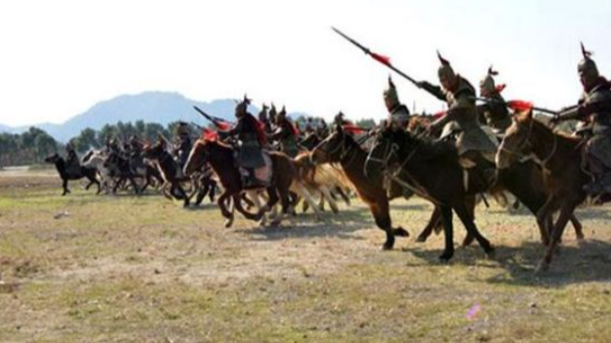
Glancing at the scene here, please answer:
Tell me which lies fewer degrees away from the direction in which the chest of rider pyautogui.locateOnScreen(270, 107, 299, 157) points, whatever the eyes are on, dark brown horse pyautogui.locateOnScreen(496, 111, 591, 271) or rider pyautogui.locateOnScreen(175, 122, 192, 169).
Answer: the rider

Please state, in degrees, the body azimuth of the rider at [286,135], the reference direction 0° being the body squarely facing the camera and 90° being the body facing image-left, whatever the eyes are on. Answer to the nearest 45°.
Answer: approximately 90°

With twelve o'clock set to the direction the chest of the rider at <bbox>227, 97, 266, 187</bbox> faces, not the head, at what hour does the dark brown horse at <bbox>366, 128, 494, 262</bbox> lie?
The dark brown horse is roughly at 8 o'clock from the rider.

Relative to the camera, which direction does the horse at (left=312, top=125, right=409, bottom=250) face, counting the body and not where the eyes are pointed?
to the viewer's left

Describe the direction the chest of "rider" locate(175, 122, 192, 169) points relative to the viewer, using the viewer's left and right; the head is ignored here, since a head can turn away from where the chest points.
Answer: facing to the left of the viewer

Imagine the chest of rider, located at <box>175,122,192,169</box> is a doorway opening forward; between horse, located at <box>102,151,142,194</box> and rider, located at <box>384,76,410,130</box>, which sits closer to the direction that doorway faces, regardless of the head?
the horse

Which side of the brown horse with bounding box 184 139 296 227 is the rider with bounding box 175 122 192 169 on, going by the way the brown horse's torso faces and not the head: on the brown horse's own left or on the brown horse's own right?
on the brown horse's own right

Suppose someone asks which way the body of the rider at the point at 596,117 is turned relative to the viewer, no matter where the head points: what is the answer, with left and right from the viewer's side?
facing to the left of the viewer

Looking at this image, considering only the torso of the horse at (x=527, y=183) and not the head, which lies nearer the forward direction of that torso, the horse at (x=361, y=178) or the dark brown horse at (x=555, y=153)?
the horse

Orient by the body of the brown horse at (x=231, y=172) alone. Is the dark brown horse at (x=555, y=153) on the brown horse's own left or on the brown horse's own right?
on the brown horse's own left

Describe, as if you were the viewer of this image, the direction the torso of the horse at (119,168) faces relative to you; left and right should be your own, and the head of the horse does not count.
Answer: facing to the left of the viewer

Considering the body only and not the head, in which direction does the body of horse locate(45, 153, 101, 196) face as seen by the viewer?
to the viewer's left

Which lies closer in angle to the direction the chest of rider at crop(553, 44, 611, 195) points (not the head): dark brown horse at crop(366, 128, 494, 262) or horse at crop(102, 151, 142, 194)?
the dark brown horse

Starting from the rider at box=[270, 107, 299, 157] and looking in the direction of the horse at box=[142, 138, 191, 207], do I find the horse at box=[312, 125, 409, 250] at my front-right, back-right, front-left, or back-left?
back-left

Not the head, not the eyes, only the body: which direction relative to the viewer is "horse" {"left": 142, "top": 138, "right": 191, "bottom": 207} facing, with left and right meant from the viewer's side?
facing to the left of the viewer
